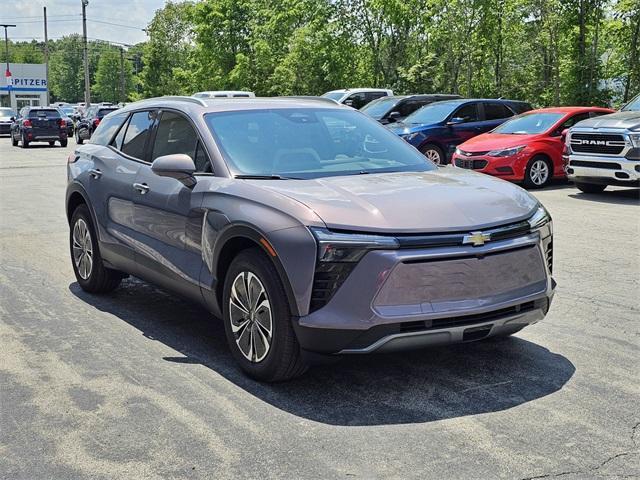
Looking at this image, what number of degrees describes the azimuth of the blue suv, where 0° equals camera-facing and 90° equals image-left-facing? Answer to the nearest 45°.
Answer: approximately 45°

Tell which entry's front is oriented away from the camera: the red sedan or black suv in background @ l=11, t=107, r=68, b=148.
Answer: the black suv in background

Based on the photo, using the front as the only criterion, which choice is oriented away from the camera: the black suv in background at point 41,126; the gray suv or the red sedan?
the black suv in background

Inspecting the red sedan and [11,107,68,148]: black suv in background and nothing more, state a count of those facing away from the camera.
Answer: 1

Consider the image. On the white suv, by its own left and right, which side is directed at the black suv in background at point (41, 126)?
right

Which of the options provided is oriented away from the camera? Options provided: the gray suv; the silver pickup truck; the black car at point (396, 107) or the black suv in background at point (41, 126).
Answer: the black suv in background

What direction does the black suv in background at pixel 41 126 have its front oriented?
away from the camera
